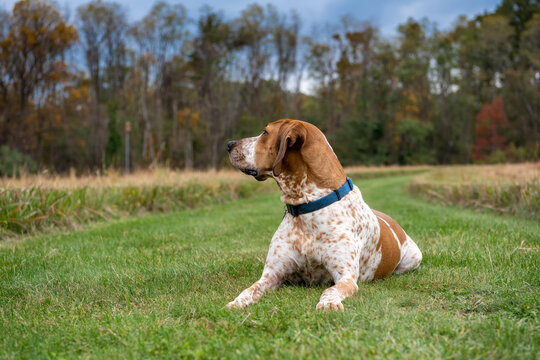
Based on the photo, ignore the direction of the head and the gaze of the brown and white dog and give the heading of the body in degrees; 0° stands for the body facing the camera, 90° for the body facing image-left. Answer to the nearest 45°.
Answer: approximately 45°

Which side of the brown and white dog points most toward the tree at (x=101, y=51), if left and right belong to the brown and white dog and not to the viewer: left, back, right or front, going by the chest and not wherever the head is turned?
right

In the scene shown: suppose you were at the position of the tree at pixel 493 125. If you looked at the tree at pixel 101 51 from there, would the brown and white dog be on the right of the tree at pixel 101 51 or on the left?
left

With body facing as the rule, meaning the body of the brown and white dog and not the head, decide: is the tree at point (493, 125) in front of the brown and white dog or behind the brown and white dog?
behind
